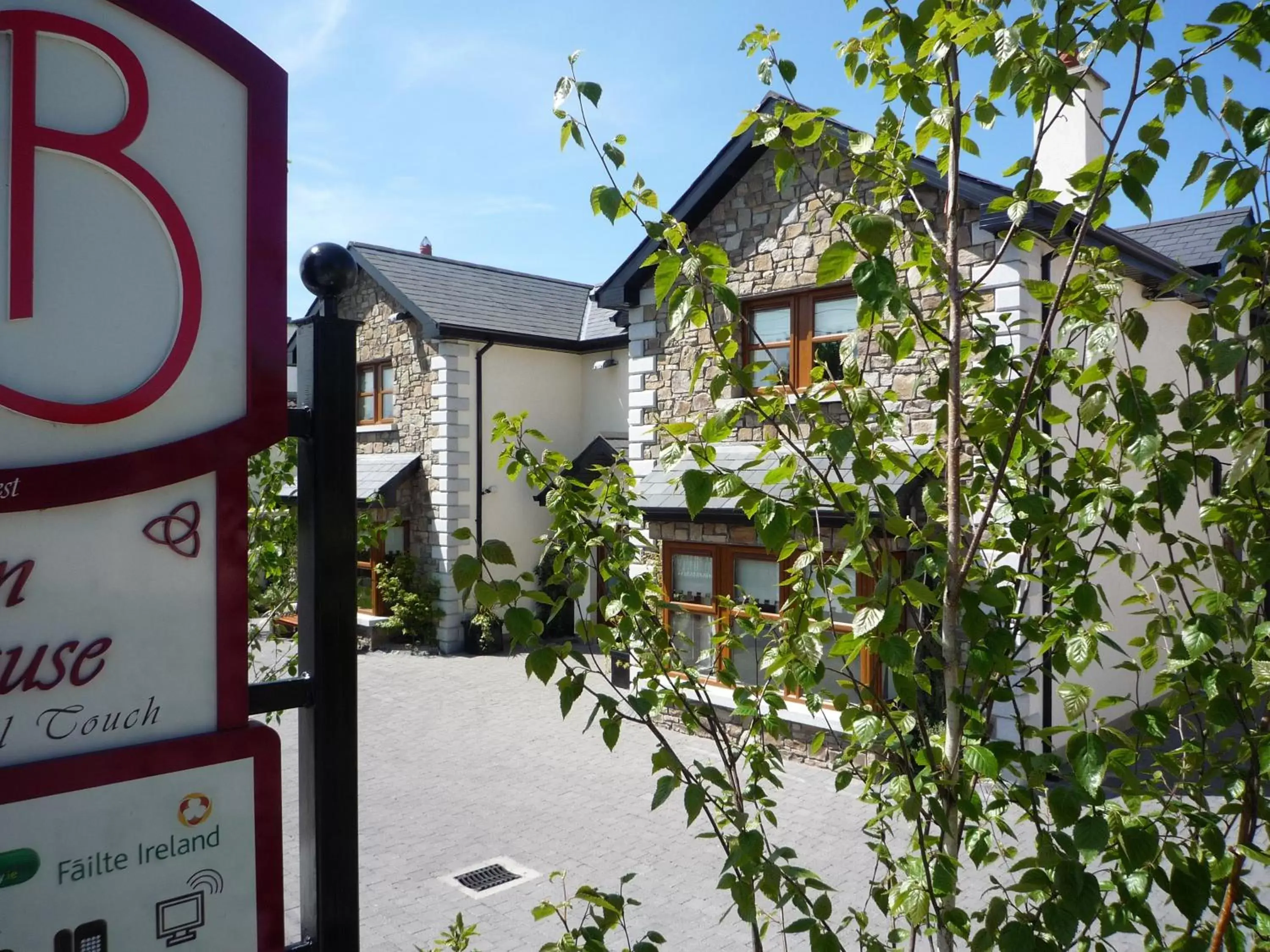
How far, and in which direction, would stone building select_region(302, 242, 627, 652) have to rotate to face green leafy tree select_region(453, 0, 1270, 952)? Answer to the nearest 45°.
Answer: approximately 45° to its left

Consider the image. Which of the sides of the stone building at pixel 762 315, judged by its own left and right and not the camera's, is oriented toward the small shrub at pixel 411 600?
right

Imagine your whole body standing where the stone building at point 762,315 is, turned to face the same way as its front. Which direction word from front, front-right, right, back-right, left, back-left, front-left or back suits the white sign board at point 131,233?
front-left

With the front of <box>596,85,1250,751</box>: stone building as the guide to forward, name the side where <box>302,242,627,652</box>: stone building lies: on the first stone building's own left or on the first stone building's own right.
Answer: on the first stone building's own right

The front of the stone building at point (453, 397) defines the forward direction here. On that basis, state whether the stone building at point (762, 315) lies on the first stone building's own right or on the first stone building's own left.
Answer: on the first stone building's own left

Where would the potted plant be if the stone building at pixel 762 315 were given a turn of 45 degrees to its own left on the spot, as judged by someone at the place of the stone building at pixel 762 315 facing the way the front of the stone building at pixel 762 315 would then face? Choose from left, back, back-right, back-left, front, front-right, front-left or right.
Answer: back-right

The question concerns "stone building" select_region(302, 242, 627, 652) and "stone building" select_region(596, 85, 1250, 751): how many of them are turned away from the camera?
0
